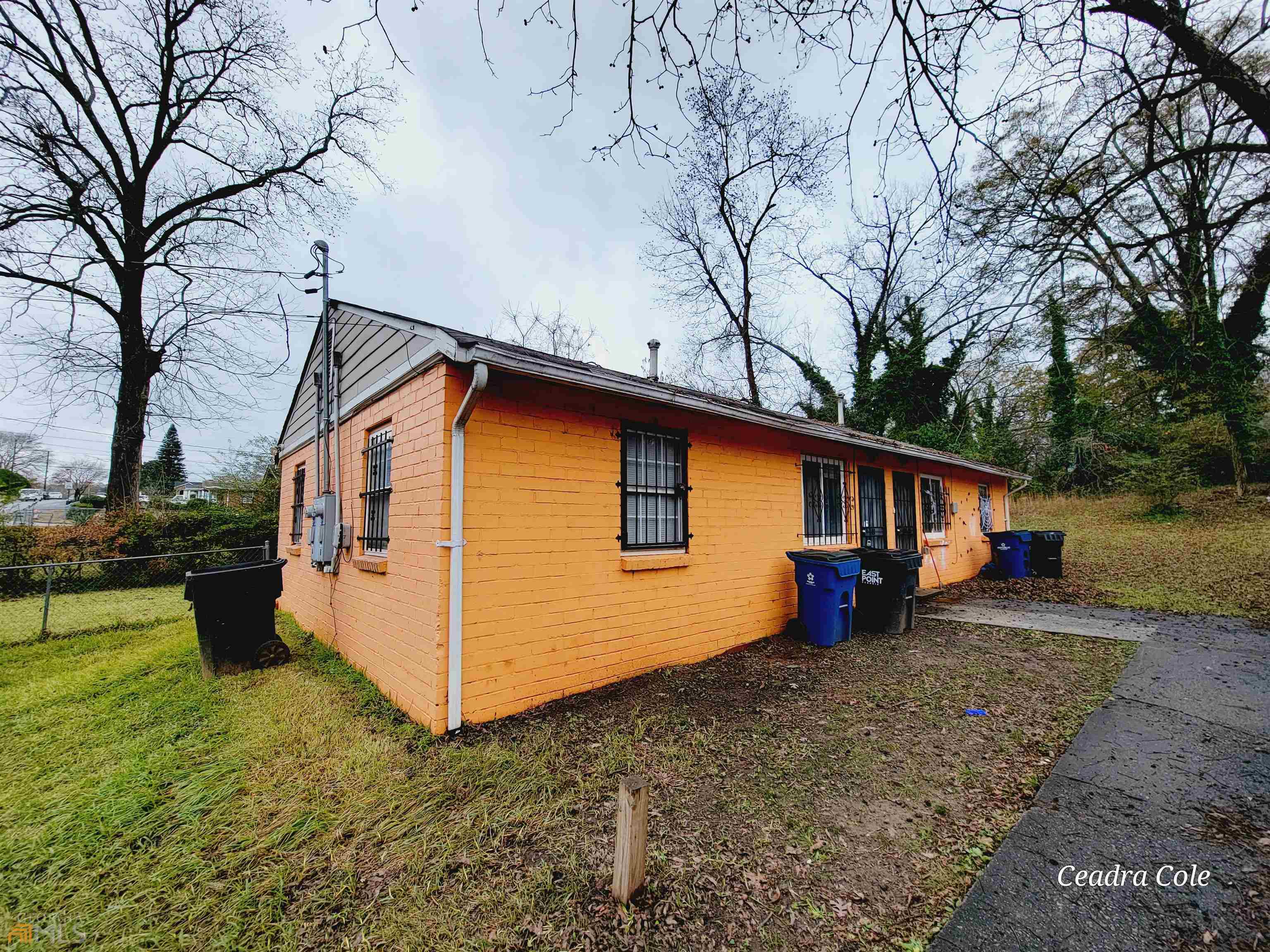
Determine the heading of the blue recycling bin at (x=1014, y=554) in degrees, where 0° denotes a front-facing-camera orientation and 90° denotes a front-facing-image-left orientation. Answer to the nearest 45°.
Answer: approximately 315°

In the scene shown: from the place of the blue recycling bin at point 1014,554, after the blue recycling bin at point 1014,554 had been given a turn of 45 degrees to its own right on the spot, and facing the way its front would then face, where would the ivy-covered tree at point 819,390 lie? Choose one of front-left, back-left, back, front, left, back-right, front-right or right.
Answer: back-right

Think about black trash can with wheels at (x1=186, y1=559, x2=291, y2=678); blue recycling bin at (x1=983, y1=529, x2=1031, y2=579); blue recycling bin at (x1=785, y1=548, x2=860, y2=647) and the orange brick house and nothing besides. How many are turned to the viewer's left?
1

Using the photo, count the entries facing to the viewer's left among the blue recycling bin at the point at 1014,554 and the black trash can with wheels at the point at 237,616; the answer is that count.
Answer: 1

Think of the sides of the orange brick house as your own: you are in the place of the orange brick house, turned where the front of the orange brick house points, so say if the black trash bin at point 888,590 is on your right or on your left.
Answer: on your left

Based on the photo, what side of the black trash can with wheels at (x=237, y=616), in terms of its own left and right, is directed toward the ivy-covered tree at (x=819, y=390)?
back

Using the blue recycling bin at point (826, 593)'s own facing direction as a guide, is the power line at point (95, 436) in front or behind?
behind

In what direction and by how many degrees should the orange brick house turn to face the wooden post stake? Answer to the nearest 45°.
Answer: approximately 45° to its right

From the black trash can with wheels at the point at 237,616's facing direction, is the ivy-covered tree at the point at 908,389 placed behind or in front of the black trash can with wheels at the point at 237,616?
behind

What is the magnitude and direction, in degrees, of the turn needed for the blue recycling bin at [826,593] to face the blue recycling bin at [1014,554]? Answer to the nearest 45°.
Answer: approximately 90° to its left

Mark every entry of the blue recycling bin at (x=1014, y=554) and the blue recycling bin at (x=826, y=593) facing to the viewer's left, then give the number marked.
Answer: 0

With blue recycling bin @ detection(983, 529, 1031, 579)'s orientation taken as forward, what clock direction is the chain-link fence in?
The chain-link fence is roughly at 3 o'clock from the blue recycling bin.

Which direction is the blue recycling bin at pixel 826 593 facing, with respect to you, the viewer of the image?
facing the viewer and to the right of the viewer

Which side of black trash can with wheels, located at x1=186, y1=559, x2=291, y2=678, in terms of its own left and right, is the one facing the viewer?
left

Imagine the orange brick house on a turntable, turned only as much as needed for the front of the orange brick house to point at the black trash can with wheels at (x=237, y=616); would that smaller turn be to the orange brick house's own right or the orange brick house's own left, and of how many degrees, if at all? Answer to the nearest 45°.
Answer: approximately 135° to the orange brick house's own right

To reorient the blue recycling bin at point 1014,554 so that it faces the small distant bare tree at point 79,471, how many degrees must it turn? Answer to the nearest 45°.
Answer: approximately 135° to its right

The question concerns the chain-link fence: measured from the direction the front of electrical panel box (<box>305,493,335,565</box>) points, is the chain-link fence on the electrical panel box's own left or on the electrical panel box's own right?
on the electrical panel box's own right

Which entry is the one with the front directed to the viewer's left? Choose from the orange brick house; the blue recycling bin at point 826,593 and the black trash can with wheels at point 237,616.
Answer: the black trash can with wheels

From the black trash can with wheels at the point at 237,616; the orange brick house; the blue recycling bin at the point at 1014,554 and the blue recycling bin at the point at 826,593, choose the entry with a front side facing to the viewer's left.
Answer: the black trash can with wheels
